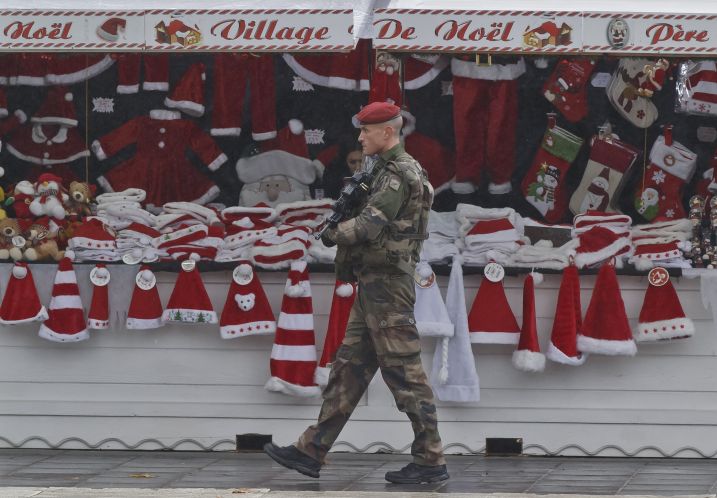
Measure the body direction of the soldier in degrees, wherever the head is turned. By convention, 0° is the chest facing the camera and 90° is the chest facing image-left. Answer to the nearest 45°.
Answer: approximately 90°

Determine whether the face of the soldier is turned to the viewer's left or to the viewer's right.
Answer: to the viewer's left

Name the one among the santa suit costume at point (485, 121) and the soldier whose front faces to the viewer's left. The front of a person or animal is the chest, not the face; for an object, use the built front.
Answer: the soldier

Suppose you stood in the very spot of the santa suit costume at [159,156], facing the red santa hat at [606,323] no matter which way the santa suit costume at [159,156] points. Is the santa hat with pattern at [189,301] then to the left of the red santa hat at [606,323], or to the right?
right

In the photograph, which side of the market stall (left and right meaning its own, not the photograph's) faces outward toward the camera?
front

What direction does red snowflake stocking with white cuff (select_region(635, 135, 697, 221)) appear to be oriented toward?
toward the camera

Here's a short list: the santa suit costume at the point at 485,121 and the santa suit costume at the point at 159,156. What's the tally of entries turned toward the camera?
2

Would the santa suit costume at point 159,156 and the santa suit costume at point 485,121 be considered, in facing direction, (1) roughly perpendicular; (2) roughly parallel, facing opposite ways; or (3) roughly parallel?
roughly parallel

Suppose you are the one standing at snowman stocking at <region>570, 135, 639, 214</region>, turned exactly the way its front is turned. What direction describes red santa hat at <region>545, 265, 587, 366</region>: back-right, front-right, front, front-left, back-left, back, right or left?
front

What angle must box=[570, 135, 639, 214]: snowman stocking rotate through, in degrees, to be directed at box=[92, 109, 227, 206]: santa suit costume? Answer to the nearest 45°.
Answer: approximately 90° to its right

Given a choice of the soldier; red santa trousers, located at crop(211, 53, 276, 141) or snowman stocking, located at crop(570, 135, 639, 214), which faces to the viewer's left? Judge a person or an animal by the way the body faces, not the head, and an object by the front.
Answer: the soldier

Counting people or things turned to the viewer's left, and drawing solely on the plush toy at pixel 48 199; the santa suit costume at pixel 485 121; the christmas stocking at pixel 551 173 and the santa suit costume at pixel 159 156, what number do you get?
0

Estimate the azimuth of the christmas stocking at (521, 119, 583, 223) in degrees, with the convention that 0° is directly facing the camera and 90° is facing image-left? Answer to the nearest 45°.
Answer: approximately 0°

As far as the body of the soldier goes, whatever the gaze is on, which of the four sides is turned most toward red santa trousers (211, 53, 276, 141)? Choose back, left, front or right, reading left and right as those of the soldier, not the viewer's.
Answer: right

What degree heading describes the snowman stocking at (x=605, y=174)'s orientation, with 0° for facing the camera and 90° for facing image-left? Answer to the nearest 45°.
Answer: approximately 0°

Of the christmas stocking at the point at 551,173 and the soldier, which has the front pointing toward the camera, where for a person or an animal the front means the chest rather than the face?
the christmas stocking
